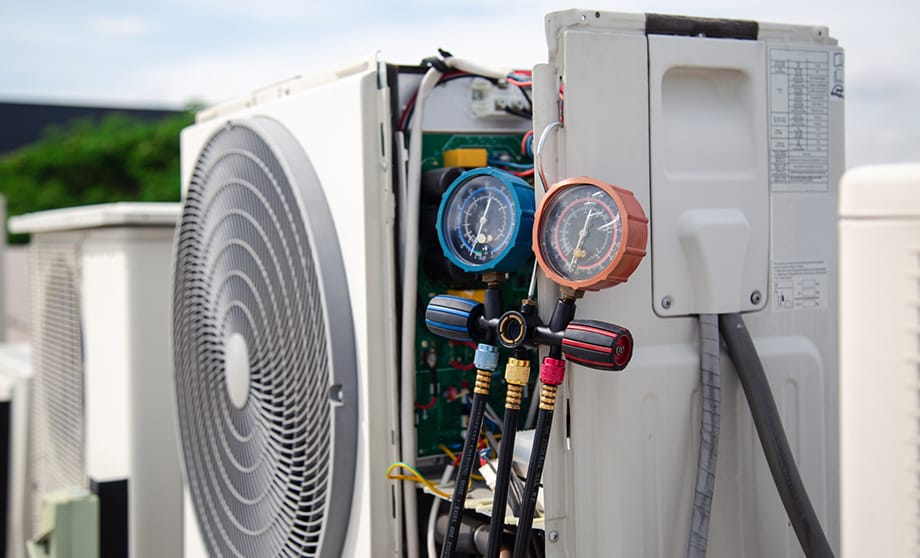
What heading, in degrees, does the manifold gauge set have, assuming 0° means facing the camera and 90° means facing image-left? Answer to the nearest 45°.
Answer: approximately 45°

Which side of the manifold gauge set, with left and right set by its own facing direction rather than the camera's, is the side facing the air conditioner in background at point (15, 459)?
right

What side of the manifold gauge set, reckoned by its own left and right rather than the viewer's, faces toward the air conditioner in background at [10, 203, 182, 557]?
right

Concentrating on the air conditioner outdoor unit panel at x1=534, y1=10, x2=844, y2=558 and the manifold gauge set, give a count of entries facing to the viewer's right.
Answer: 0

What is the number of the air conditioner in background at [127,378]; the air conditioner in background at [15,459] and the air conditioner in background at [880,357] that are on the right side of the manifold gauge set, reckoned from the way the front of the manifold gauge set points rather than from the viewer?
2
